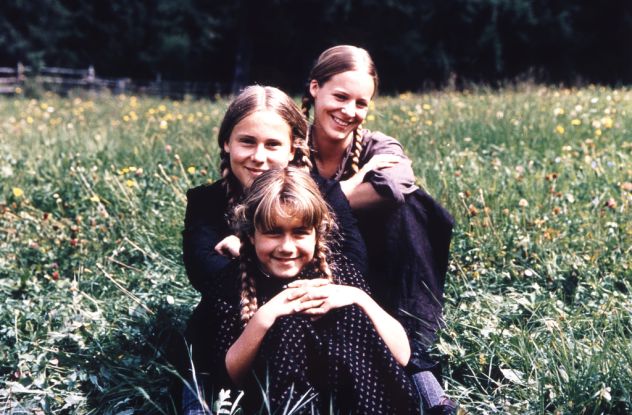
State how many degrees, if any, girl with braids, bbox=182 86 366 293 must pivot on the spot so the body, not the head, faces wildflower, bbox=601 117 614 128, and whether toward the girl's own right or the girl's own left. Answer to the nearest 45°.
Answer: approximately 135° to the girl's own left

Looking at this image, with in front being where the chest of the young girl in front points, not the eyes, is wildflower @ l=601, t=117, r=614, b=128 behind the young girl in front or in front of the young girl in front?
behind

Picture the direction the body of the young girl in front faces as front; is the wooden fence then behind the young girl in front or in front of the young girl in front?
behind

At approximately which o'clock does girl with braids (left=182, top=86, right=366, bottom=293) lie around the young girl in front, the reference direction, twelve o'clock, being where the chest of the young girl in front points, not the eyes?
The girl with braids is roughly at 5 o'clock from the young girl in front.

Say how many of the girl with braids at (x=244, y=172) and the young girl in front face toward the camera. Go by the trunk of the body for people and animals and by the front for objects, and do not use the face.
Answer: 2

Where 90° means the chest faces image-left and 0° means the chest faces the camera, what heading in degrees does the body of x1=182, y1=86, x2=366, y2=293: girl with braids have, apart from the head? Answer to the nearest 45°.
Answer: approximately 0°
